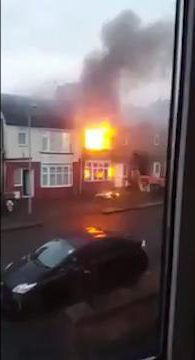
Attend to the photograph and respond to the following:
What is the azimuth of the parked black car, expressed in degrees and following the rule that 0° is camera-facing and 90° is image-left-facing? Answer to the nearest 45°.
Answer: approximately 45°

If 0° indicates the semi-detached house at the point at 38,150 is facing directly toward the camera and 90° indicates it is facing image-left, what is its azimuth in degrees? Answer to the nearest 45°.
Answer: approximately 0°
